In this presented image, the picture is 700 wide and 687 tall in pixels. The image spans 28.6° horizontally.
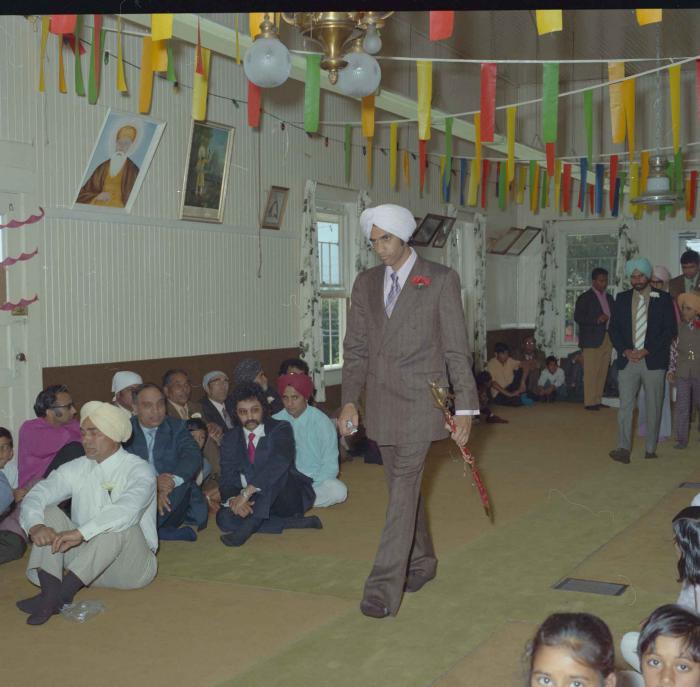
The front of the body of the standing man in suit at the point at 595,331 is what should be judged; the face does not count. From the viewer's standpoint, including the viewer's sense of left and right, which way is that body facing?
facing the viewer and to the right of the viewer

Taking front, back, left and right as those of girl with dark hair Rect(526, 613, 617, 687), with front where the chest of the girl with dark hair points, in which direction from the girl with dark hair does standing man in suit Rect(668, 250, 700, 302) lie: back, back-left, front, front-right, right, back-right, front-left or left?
back

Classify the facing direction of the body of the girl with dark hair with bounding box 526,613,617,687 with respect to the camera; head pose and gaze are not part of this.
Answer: toward the camera

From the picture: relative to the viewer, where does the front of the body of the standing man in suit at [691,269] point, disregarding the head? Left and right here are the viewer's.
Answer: facing the viewer

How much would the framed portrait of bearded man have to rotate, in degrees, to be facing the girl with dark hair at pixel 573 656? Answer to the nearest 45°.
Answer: approximately 45° to its right

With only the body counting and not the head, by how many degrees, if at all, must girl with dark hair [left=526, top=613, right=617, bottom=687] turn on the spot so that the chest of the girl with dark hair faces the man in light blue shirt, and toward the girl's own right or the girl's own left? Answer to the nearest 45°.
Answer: approximately 180°

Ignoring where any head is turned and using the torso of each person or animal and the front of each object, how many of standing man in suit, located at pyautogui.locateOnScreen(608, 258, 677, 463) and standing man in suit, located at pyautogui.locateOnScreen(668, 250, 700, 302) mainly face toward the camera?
2
